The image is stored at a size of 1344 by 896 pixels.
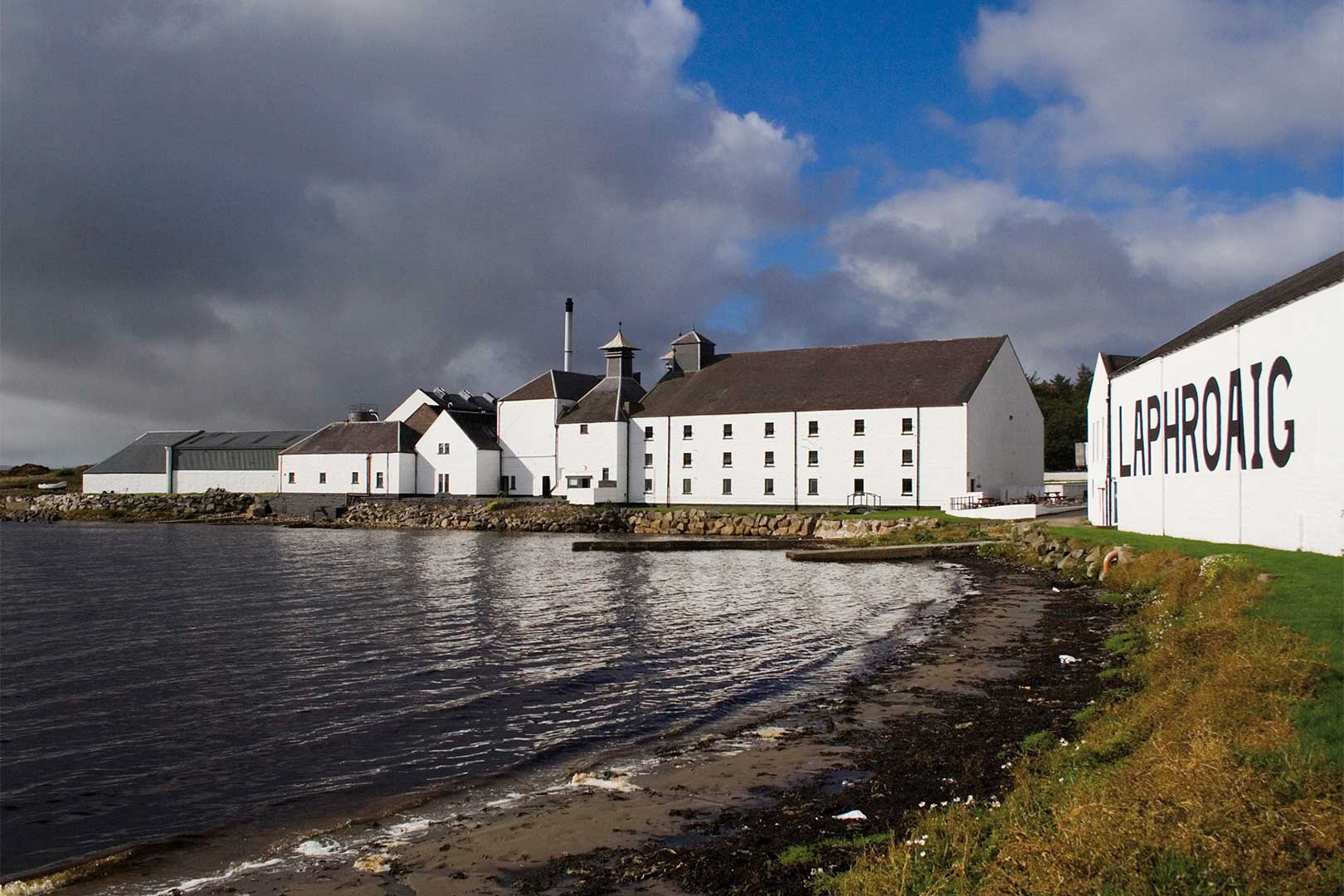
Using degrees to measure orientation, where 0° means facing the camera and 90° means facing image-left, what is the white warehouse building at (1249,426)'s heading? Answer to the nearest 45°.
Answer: approximately 45°
